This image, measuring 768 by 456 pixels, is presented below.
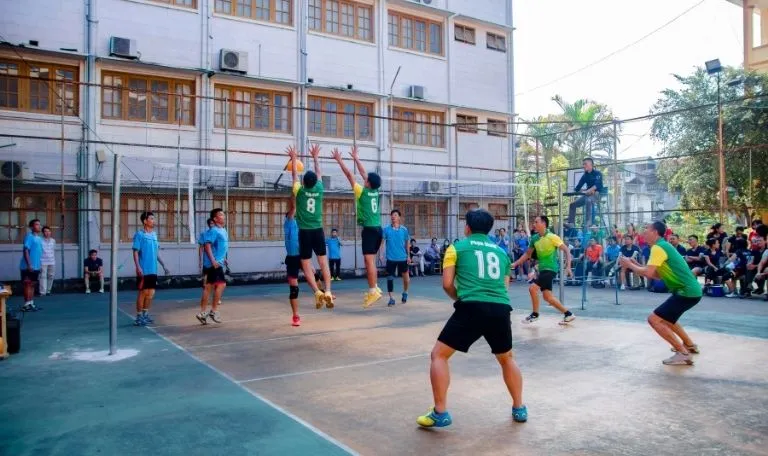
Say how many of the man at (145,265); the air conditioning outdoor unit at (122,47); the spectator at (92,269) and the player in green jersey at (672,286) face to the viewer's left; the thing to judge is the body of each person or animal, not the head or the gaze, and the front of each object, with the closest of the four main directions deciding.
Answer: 1

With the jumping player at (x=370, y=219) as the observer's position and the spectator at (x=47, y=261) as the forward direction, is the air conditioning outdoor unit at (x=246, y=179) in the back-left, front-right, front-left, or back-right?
front-right

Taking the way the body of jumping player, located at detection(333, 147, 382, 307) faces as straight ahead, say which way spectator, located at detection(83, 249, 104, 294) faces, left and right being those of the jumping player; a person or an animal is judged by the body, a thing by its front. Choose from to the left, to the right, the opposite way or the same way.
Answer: the opposite way

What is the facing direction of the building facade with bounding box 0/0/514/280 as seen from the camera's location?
facing the viewer and to the right of the viewer

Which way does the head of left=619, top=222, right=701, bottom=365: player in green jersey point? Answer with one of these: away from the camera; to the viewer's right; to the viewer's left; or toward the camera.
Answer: to the viewer's left

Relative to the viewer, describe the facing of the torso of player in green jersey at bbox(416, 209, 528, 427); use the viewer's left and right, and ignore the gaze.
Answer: facing away from the viewer and to the left of the viewer

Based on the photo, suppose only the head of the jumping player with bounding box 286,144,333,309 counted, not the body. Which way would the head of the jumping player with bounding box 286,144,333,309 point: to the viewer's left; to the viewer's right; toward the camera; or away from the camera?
away from the camera

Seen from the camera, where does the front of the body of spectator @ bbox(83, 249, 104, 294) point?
toward the camera

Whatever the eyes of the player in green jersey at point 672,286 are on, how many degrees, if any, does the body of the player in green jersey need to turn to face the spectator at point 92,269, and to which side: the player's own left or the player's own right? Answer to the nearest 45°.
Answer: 0° — they already face them

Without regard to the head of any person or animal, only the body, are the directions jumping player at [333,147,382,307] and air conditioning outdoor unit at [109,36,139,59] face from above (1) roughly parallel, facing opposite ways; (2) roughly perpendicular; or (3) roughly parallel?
roughly parallel, facing opposite ways

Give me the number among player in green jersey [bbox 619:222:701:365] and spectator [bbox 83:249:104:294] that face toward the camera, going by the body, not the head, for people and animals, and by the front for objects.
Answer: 1

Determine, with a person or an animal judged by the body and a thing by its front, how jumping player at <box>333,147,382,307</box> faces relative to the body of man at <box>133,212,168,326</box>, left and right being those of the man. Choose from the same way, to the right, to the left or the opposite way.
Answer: the opposite way

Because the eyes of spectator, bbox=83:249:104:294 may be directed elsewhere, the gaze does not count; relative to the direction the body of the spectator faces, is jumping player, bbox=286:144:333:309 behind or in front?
in front

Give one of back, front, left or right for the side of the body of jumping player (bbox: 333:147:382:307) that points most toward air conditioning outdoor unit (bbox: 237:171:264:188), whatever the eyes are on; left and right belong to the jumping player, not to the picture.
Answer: front

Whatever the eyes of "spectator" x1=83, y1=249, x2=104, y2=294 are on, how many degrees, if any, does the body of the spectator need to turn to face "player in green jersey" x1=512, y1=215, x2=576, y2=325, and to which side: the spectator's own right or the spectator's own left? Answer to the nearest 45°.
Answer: approximately 45° to the spectator's own left
